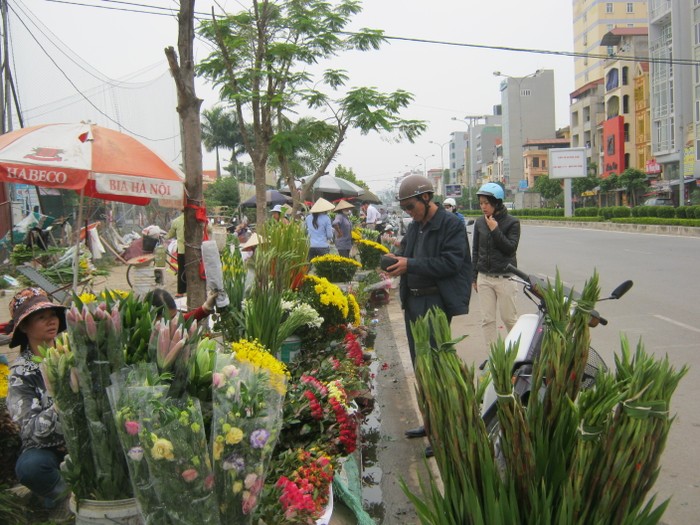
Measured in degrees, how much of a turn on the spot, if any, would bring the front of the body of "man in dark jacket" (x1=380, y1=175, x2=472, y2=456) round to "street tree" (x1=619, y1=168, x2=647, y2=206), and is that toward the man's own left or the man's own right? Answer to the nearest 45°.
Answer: approximately 135° to the man's own right

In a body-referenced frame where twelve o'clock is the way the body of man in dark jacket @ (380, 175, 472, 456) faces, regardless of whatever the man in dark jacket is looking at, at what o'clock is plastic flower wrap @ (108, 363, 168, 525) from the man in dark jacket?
The plastic flower wrap is roughly at 11 o'clock from the man in dark jacket.

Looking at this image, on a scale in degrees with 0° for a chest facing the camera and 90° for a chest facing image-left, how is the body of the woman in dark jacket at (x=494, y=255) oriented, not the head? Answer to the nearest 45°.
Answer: approximately 45°

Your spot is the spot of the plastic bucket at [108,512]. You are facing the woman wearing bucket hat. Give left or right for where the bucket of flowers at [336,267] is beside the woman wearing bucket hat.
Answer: right

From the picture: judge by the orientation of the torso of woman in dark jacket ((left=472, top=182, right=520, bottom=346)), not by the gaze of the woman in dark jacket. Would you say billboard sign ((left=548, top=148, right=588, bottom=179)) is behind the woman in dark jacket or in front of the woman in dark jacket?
behind

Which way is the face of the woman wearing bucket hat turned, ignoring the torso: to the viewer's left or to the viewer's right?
to the viewer's right
